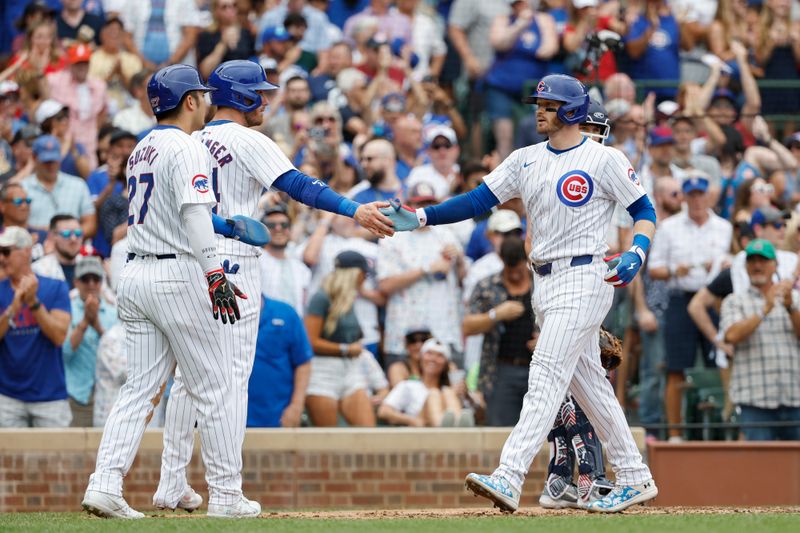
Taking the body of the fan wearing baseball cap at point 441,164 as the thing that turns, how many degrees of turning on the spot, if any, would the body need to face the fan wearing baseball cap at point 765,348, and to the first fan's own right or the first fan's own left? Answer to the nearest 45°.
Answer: approximately 45° to the first fan's own left

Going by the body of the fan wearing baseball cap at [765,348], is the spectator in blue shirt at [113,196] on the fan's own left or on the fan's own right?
on the fan's own right

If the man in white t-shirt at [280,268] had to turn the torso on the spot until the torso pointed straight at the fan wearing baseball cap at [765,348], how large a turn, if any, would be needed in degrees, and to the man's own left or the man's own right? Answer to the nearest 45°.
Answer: approximately 90° to the man's own left

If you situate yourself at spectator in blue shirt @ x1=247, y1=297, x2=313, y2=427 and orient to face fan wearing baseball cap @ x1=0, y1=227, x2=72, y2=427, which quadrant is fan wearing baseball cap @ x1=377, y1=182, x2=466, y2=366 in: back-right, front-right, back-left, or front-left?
back-right

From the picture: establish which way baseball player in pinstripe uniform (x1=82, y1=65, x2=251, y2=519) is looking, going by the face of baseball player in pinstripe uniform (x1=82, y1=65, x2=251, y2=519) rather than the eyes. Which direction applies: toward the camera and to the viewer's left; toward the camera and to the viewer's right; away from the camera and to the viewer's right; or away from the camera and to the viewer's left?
away from the camera and to the viewer's right

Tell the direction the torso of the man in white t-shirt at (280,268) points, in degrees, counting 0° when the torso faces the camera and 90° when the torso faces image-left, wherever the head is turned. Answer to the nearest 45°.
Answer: approximately 0°

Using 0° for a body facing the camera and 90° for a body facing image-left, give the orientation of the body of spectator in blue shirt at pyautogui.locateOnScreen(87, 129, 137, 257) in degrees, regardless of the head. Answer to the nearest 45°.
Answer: approximately 315°

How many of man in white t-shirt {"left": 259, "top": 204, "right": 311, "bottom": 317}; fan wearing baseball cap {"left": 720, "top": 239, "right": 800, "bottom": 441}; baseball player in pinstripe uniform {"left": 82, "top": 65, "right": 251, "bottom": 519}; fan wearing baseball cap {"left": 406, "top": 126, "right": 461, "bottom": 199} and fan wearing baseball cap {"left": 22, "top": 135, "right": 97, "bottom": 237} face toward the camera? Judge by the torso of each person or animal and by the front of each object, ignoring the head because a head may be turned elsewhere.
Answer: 4
